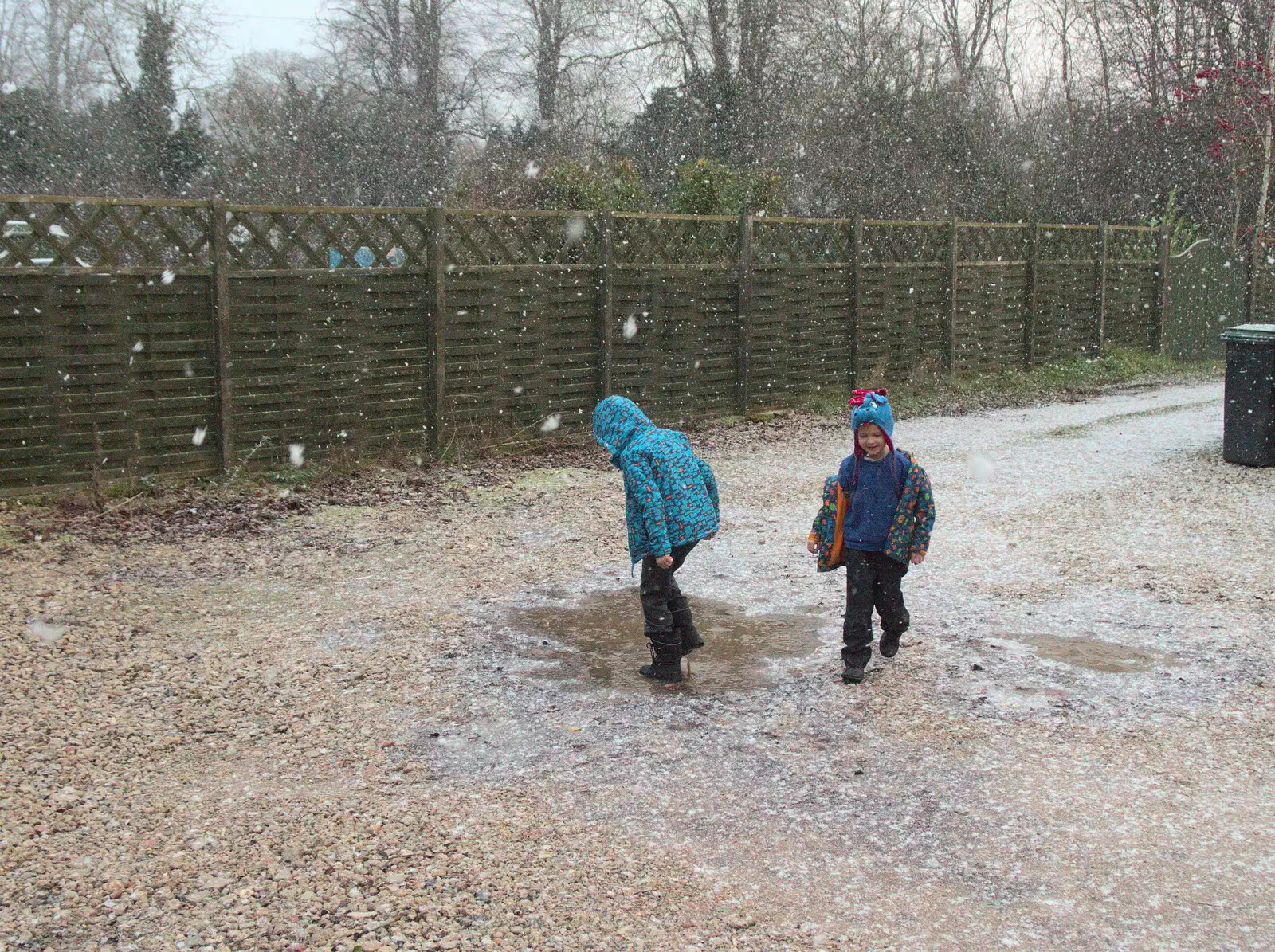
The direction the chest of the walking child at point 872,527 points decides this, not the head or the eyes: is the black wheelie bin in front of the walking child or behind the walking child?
behind

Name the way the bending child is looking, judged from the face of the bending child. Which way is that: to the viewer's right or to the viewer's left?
to the viewer's left

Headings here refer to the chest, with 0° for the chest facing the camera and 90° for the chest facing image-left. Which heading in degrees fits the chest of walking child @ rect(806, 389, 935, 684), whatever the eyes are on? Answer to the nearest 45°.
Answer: approximately 0°

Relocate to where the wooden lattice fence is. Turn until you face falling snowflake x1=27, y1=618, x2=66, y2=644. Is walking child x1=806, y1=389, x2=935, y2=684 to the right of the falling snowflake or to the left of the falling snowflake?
left

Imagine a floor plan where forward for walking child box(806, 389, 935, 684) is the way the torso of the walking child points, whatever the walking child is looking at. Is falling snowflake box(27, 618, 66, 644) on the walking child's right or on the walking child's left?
on the walking child's right

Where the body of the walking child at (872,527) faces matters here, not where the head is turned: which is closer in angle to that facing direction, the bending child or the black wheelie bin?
the bending child

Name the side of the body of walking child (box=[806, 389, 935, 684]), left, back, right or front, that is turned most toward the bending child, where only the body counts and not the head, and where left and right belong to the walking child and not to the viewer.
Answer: right

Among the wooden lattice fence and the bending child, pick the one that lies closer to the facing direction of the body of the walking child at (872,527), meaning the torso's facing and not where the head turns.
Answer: the bending child

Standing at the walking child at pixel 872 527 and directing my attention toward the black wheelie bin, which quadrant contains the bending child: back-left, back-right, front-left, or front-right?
back-left
